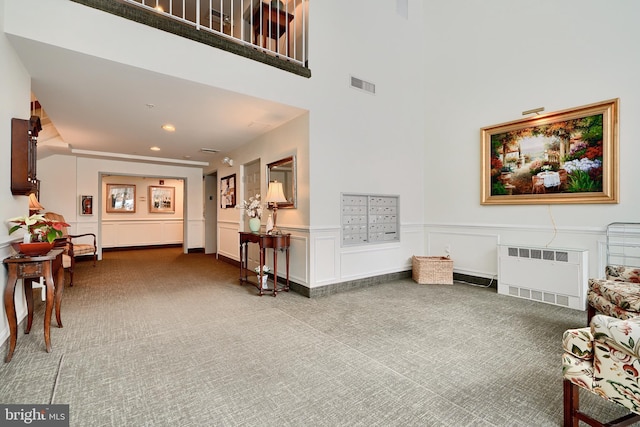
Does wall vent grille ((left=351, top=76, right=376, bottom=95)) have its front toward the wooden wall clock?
no

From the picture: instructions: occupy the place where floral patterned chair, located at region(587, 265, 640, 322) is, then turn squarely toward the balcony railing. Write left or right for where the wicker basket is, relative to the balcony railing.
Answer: right

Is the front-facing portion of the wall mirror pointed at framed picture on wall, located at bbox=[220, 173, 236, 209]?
no

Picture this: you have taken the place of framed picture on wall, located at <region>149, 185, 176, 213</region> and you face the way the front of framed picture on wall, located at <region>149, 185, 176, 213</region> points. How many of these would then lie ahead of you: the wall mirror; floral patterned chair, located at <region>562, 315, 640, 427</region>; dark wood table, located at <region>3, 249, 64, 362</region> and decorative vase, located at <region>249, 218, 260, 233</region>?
4

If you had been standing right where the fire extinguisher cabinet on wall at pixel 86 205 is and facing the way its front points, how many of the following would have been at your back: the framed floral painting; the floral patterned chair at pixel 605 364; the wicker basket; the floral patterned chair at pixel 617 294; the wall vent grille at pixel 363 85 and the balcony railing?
0

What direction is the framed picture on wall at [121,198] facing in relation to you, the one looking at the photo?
facing the viewer

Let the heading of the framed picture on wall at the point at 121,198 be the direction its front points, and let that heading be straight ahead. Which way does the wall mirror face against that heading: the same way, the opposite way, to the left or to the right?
to the right

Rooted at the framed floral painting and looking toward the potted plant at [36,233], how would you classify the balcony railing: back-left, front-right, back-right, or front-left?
front-right

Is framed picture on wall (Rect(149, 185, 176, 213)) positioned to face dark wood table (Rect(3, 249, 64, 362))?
yes

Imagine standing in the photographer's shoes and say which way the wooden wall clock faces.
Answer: facing to the right of the viewer

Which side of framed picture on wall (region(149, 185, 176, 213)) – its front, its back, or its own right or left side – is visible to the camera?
front

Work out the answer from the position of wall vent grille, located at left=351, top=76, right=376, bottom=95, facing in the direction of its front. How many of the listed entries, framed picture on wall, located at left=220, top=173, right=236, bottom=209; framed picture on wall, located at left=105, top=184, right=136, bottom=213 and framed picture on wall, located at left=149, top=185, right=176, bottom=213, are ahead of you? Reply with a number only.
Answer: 0

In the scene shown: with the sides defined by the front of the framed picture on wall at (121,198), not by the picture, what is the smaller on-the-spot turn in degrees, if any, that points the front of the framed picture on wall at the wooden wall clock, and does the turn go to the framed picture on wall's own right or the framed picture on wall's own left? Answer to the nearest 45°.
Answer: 0° — it already faces it

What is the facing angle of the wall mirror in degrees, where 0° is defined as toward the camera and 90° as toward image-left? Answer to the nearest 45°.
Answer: approximately 45°
